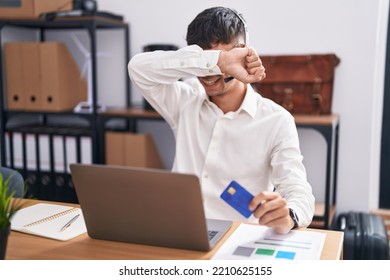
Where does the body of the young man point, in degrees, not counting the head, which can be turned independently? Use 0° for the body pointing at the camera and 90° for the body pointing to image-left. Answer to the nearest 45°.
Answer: approximately 45°

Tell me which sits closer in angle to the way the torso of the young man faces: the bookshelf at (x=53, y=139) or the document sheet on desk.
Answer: the document sheet on desk

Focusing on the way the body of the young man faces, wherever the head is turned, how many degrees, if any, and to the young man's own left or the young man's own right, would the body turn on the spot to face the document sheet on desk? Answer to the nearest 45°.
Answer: approximately 45° to the young man's own left

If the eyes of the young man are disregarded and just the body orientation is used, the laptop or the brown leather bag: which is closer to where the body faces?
the laptop

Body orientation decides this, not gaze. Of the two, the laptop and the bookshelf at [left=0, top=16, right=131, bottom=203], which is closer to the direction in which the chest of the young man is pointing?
the laptop

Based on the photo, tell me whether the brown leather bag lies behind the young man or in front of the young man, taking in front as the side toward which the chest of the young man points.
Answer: behind
